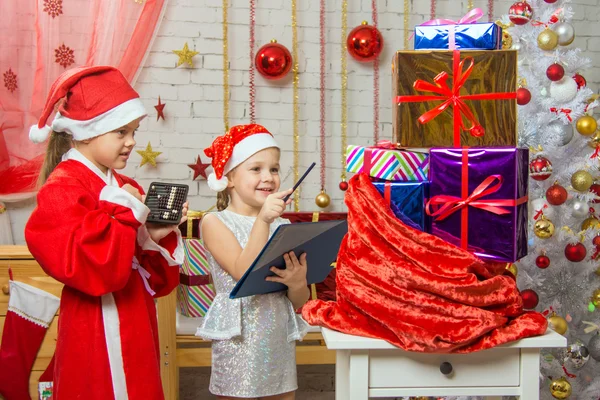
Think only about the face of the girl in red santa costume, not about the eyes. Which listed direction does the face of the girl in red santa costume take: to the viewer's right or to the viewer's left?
to the viewer's right

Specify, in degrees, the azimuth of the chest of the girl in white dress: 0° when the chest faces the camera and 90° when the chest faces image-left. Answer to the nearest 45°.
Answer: approximately 315°

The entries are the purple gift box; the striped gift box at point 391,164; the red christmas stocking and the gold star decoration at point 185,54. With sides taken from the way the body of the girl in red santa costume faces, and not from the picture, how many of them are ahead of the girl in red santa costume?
2

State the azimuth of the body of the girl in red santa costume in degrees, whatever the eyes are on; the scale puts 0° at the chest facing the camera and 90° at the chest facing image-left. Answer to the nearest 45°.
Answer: approximately 315°

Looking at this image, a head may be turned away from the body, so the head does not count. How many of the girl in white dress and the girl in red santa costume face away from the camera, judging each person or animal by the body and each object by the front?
0
